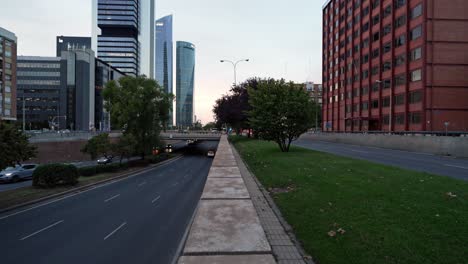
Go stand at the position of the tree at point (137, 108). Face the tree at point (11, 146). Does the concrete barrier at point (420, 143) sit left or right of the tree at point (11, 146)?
left

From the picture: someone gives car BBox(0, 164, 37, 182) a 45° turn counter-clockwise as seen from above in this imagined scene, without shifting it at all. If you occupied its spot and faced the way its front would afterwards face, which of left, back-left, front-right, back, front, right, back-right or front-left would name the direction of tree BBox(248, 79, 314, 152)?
front-left

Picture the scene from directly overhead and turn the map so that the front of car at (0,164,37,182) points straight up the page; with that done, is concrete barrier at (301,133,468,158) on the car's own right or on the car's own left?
on the car's own left

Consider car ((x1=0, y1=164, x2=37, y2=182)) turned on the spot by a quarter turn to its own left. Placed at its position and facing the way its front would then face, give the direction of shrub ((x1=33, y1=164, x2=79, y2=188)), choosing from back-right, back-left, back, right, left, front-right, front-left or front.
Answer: front-right
